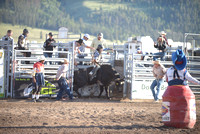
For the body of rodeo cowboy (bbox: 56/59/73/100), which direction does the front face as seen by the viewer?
to the viewer's right

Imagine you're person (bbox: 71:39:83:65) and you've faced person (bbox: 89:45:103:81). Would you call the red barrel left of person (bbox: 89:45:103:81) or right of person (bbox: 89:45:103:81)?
right

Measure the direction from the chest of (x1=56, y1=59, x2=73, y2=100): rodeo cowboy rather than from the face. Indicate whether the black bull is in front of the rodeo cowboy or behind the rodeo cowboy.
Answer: in front

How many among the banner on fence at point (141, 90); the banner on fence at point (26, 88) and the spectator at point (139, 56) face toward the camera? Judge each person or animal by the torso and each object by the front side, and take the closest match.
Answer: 3

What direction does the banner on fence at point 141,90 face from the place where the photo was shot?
facing the viewer

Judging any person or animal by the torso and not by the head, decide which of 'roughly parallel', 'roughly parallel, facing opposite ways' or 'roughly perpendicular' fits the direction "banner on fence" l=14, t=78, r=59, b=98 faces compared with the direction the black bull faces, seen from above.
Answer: roughly perpendicular

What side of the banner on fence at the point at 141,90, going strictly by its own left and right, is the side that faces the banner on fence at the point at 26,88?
right

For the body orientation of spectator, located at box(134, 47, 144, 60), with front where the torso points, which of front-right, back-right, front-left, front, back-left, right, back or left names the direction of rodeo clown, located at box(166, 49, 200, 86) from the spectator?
front

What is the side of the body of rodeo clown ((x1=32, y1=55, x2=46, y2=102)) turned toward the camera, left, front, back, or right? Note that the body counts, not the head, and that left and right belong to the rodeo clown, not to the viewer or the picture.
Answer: right

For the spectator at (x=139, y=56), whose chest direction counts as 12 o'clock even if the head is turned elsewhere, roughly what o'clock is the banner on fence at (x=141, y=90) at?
The banner on fence is roughly at 12 o'clock from the spectator.

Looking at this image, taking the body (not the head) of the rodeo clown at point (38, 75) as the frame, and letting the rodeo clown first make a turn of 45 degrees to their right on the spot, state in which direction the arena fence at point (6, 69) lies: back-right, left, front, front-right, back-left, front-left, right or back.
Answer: back

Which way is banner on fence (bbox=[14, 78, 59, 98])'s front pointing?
toward the camera
